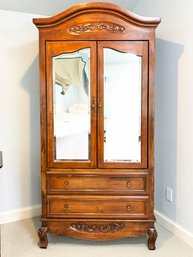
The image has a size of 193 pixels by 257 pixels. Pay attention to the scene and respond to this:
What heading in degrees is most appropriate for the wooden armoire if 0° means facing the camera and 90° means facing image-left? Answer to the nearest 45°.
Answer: approximately 0°
